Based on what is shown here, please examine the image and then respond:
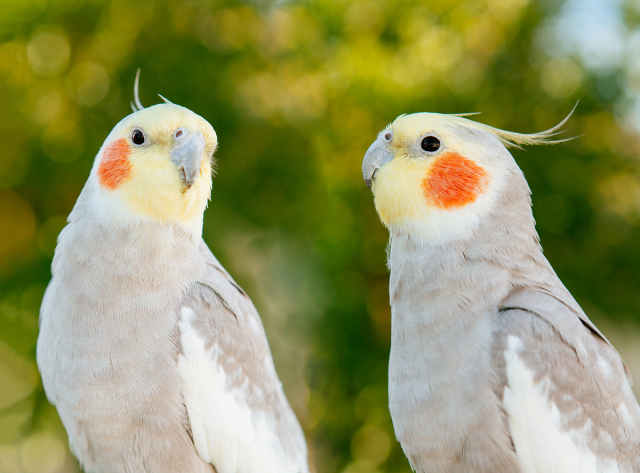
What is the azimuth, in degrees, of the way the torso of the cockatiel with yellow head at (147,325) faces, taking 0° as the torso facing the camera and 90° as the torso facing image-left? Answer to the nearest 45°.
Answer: approximately 45°
